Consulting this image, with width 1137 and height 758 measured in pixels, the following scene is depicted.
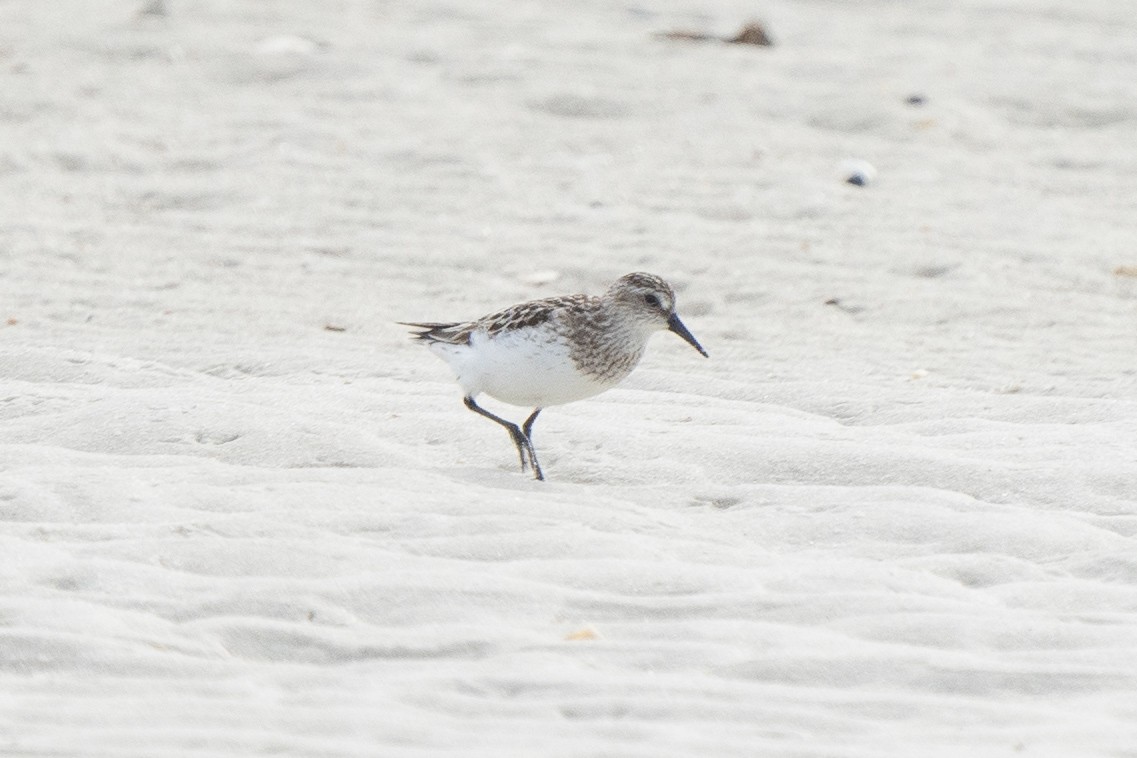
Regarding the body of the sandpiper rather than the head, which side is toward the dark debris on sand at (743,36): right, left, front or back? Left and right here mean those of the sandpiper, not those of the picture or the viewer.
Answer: left

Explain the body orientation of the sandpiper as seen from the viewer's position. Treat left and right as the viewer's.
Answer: facing to the right of the viewer
